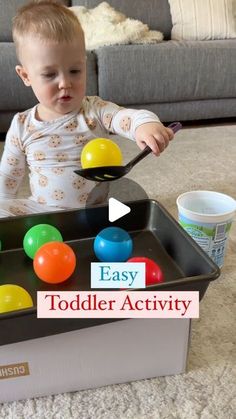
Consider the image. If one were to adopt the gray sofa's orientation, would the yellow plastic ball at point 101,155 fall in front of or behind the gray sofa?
in front

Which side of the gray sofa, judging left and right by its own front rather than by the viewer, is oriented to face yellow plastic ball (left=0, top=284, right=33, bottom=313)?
front

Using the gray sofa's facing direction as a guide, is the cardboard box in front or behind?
in front

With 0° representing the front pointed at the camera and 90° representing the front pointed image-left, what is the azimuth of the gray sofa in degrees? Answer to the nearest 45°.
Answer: approximately 0°

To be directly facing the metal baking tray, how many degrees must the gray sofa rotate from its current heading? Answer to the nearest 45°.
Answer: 0° — it already faces it

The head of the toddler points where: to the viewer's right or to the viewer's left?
to the viewer's right

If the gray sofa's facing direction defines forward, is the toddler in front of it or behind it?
in front
